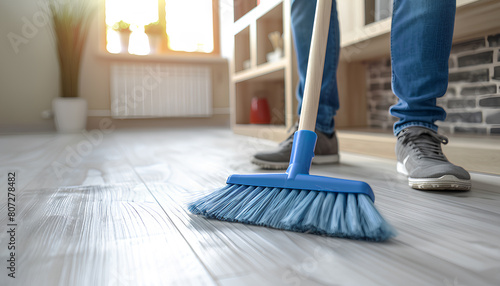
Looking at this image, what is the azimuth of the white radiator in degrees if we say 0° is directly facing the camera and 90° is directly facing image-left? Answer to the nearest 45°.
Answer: approximately 0°

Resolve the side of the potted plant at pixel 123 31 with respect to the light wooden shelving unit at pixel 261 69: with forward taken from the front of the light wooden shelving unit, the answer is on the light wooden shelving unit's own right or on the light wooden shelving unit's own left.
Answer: on the light wooden shelving unit's own right

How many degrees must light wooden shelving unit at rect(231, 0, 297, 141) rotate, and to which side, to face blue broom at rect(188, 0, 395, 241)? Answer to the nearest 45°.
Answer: approximately 45° to its left

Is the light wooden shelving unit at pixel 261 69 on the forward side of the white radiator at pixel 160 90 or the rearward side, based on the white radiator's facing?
on the forward side

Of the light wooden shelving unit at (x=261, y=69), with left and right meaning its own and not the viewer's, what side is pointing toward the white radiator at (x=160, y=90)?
right

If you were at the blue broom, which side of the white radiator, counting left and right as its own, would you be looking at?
front

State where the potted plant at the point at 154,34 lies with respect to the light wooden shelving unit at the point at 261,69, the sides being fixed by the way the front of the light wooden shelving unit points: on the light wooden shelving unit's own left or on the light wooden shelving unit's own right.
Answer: on the light wooden shelving unit's own right

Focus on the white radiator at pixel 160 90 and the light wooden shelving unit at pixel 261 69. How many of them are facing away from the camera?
0
